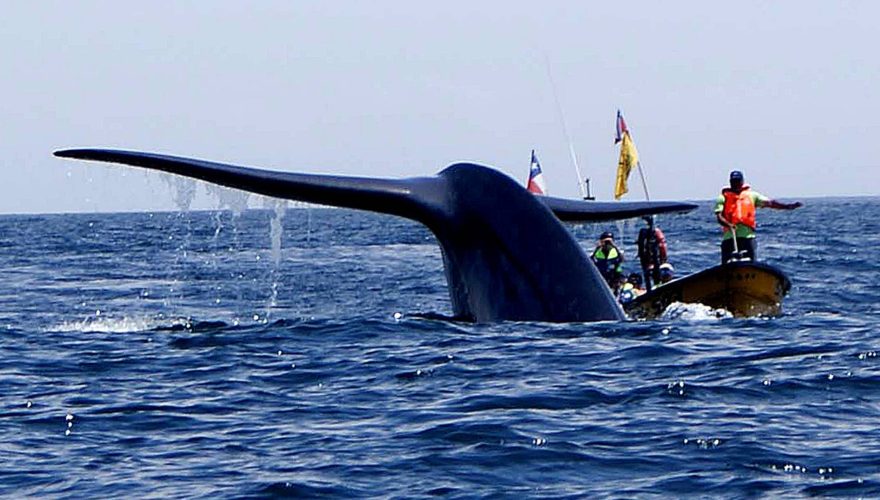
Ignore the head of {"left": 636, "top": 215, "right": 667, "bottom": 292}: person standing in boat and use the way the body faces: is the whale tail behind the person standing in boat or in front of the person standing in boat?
in front

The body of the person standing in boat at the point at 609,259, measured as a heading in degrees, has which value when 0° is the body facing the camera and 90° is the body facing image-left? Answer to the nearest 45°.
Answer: approximately 0°

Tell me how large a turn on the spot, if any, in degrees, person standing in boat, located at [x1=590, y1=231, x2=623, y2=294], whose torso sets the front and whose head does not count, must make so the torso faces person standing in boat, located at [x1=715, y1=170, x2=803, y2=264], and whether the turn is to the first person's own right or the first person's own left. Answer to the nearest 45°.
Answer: approximately 45° to the first person's own left

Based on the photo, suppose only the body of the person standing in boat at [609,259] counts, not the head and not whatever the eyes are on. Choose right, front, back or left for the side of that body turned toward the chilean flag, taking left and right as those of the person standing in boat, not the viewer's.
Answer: back

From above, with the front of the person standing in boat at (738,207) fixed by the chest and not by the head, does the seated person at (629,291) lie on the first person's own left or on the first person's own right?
on the first person's own right

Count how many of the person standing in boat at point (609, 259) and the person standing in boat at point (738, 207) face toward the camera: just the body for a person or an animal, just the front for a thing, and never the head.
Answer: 2

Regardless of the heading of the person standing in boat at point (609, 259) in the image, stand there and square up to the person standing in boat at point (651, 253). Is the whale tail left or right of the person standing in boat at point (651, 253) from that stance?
right

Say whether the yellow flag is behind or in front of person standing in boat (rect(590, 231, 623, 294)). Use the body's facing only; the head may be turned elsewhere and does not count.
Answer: behind
